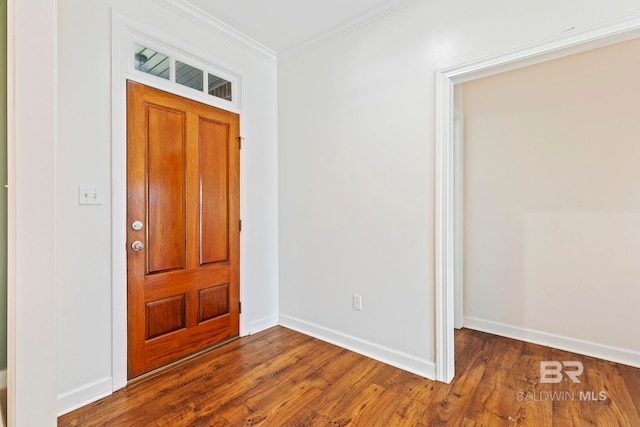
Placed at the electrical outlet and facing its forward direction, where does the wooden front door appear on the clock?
The wooden front door is roughly at 1 o'clock from the electrical outlet.

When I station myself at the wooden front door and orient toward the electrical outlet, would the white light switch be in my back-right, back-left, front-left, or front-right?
back-right

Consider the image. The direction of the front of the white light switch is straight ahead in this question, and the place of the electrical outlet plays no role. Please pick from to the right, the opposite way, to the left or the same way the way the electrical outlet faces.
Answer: to the right

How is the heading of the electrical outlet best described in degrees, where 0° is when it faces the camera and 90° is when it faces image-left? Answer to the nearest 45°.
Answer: approximately 45°

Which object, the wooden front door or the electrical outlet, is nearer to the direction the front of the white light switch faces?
the electrical outlet

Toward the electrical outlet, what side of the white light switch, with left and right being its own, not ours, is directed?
left

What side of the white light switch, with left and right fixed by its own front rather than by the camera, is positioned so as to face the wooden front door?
left
